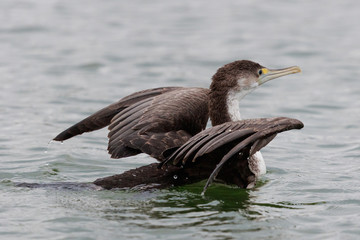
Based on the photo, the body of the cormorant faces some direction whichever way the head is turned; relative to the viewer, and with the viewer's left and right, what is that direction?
facing to the right of the viewer
